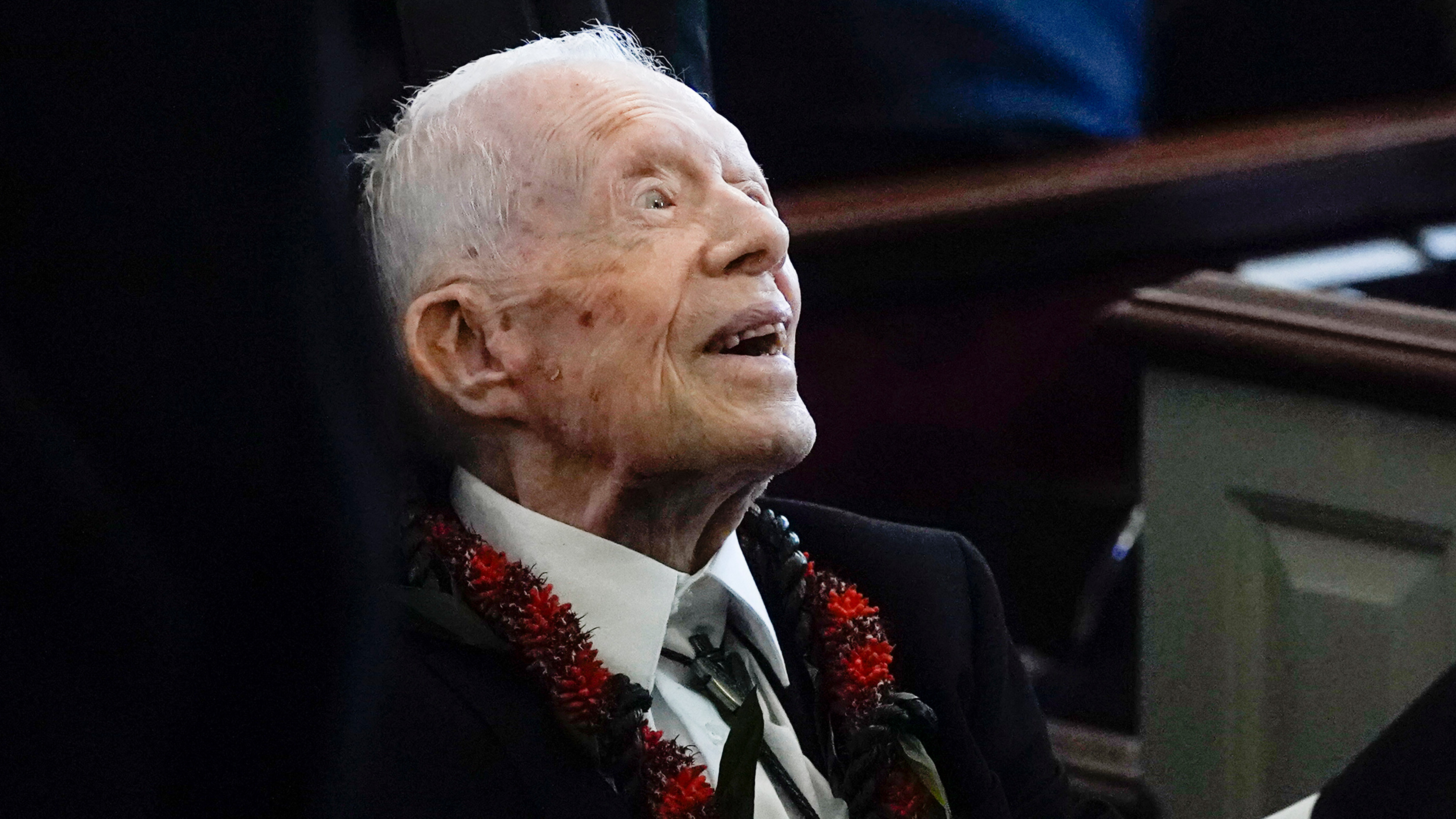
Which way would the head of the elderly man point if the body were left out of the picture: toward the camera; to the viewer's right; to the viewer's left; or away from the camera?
to the viewer's right

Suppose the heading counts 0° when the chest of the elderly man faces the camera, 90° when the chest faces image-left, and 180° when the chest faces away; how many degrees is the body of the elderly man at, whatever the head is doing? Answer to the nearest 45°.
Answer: approximately 315°

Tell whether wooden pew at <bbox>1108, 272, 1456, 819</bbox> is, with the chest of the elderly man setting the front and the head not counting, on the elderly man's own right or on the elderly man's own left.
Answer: on the elderly man's own left
